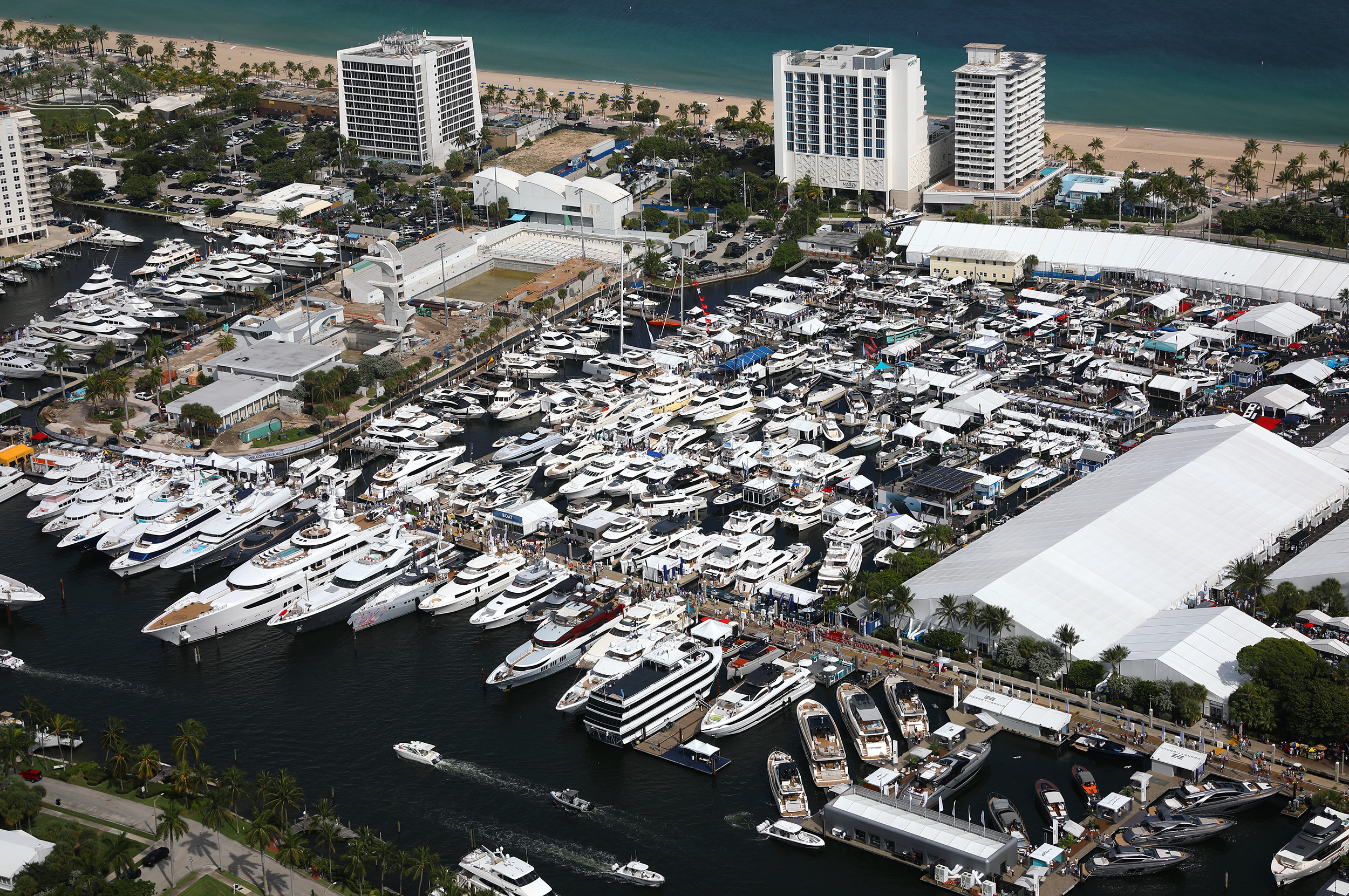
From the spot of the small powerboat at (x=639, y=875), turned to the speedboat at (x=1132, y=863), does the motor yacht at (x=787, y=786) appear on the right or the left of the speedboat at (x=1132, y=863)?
left

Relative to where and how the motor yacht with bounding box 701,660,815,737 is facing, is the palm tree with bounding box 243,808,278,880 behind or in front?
in front

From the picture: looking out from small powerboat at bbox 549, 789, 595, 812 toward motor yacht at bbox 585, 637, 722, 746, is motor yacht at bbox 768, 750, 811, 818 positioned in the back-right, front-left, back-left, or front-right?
front-right

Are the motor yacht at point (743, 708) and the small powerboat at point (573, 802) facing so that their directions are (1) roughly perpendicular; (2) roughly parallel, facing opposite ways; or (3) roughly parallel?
roughly perpendicular

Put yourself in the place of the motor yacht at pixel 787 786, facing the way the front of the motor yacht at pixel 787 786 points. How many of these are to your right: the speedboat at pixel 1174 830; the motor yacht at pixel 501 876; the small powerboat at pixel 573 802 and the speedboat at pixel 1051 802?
2

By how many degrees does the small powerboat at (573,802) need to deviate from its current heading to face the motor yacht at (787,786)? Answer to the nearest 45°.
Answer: approximately 135° to its right

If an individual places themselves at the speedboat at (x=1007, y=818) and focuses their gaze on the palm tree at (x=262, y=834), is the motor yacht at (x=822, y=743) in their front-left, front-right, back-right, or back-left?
front-right

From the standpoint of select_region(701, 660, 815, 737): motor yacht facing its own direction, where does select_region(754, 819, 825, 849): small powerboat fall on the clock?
The small powerboat is roughly at 10 o'clock from the motor yacht.

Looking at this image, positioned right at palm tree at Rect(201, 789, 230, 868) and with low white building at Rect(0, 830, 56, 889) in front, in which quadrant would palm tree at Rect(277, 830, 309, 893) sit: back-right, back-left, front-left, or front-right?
back-left

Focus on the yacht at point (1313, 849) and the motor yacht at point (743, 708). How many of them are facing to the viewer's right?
0

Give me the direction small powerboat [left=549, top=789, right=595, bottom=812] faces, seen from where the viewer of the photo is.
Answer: facing away from the viewer and to the left of the viewer
